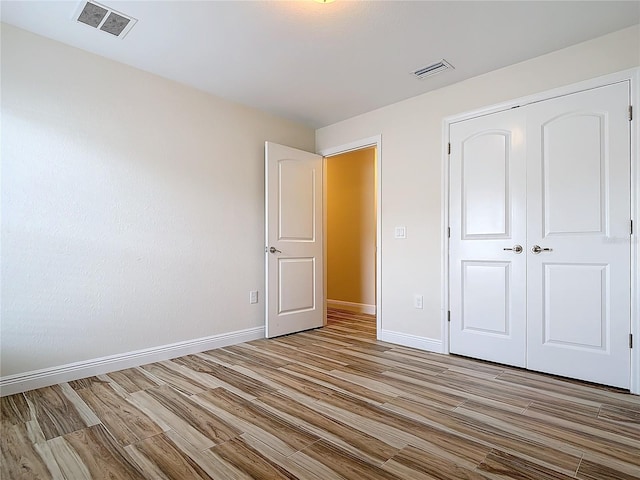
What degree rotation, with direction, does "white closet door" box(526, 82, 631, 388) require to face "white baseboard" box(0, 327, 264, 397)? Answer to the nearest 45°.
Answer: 0° — it already faces it

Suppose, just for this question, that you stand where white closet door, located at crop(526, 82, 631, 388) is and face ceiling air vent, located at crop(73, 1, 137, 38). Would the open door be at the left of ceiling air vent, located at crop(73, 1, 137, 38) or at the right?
right

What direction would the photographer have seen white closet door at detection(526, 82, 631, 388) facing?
facing the viewer and to the left of the viewer

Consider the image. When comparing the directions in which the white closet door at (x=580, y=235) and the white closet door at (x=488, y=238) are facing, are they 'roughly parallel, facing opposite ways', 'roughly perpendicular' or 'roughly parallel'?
roughly parallel

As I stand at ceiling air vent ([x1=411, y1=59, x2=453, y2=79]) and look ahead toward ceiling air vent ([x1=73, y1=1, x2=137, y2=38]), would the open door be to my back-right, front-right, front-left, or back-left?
front-right

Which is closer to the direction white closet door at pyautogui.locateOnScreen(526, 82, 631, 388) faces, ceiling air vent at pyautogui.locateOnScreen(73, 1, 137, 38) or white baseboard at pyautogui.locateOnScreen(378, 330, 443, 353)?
the ceiling air vent

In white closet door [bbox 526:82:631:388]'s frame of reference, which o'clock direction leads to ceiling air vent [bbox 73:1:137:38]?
The ceiling air vent is roughly at 12 o'clock from the white closet door.

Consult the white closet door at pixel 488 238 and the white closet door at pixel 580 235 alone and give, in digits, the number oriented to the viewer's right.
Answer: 0

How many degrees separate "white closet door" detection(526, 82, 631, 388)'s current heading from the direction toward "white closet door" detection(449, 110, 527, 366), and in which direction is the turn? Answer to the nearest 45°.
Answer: approximately 45° to its right

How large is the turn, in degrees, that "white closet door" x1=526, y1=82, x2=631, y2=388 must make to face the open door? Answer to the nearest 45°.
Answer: approximately 45° to its right

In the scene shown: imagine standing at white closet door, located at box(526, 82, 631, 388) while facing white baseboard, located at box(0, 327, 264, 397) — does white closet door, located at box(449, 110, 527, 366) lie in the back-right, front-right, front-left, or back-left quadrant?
front-right

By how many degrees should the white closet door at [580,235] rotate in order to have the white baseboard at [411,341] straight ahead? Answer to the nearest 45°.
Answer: approximately 45° to its right

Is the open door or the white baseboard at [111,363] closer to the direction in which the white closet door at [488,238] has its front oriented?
the white baseboard
